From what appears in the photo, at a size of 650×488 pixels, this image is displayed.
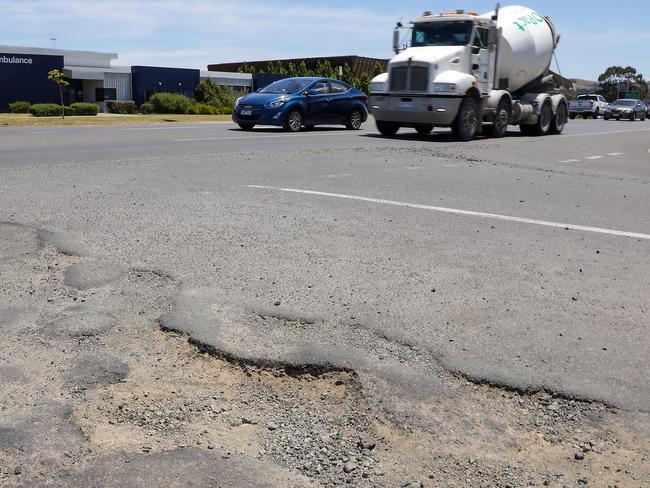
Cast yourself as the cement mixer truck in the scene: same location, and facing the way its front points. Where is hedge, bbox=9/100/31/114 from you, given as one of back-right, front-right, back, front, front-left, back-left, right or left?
right

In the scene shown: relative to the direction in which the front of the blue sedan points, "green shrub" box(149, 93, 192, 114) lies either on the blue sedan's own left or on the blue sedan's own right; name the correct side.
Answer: on the blue sedan's own right

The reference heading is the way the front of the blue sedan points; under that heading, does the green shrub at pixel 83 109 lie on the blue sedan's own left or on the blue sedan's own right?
on the blue sedan's own right

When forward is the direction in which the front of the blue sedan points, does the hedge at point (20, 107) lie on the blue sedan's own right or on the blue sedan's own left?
on the blue sedan's own right

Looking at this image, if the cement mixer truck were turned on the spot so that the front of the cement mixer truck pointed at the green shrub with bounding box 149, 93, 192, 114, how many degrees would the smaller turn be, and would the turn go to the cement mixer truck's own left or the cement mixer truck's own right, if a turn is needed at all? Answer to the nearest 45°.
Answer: approximately 90° to the cement mixer truck's own right

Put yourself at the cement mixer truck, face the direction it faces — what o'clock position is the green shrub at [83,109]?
The green shrub is roughly at 3 o'clock from the cement mixer truck.

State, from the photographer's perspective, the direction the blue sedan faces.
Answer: facing the viewer and to the left of the viewer

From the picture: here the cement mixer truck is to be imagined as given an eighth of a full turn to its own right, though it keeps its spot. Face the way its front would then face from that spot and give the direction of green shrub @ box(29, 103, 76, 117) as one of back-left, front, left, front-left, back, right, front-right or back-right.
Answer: front-right

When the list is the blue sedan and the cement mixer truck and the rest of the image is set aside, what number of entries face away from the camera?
0
